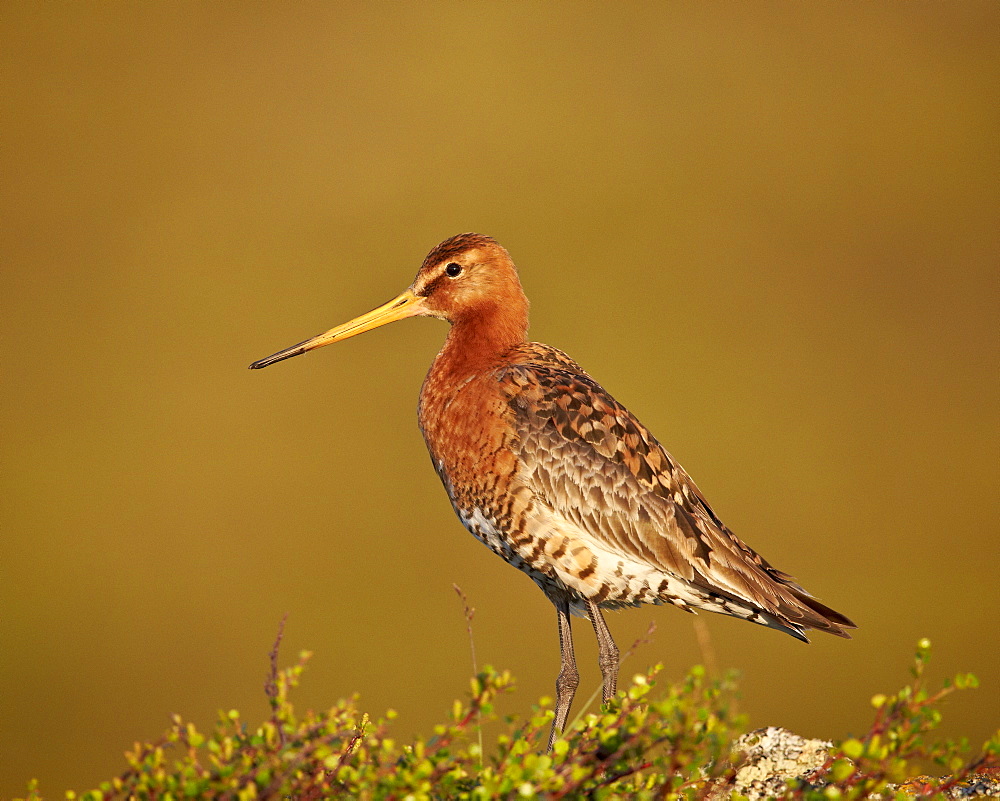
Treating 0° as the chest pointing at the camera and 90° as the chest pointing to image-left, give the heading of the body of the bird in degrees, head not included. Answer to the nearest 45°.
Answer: approximately 90°

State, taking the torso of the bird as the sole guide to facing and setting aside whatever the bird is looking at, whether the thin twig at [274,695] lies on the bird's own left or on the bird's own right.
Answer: on the bird's own left
